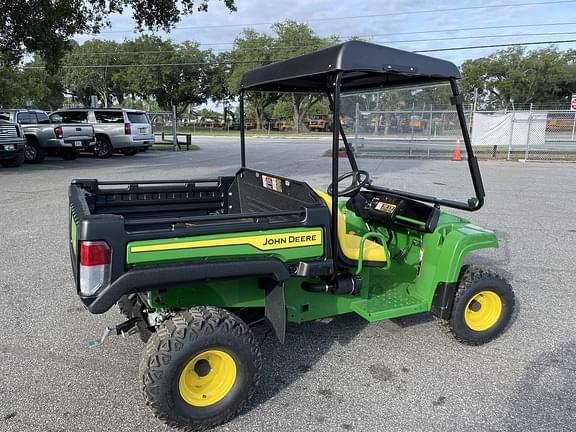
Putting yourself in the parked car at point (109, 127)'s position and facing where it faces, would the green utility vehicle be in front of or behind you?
behind

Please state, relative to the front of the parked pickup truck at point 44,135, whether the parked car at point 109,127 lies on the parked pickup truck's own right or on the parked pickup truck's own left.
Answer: on the parked pickup truck's own right

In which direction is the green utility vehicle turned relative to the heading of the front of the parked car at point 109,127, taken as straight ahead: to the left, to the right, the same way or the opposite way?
to the right

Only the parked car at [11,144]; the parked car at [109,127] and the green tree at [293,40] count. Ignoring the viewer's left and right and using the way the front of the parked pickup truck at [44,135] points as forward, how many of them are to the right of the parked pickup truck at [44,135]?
2

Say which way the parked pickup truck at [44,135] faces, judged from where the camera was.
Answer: facing away from the viewer and to the left of the viewer

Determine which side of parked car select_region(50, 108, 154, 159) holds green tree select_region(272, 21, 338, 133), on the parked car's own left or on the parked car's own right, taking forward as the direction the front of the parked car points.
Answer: on the parked car's own right

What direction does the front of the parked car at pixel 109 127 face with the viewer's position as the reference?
facing away from the viewer and to the left of the viewer

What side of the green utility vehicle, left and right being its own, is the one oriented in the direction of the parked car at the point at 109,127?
left

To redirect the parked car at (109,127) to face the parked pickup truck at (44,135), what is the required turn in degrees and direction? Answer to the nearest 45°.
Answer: approximately 90° to its left

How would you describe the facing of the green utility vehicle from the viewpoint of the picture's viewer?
facing away from the viewer and to the right of the viewer
